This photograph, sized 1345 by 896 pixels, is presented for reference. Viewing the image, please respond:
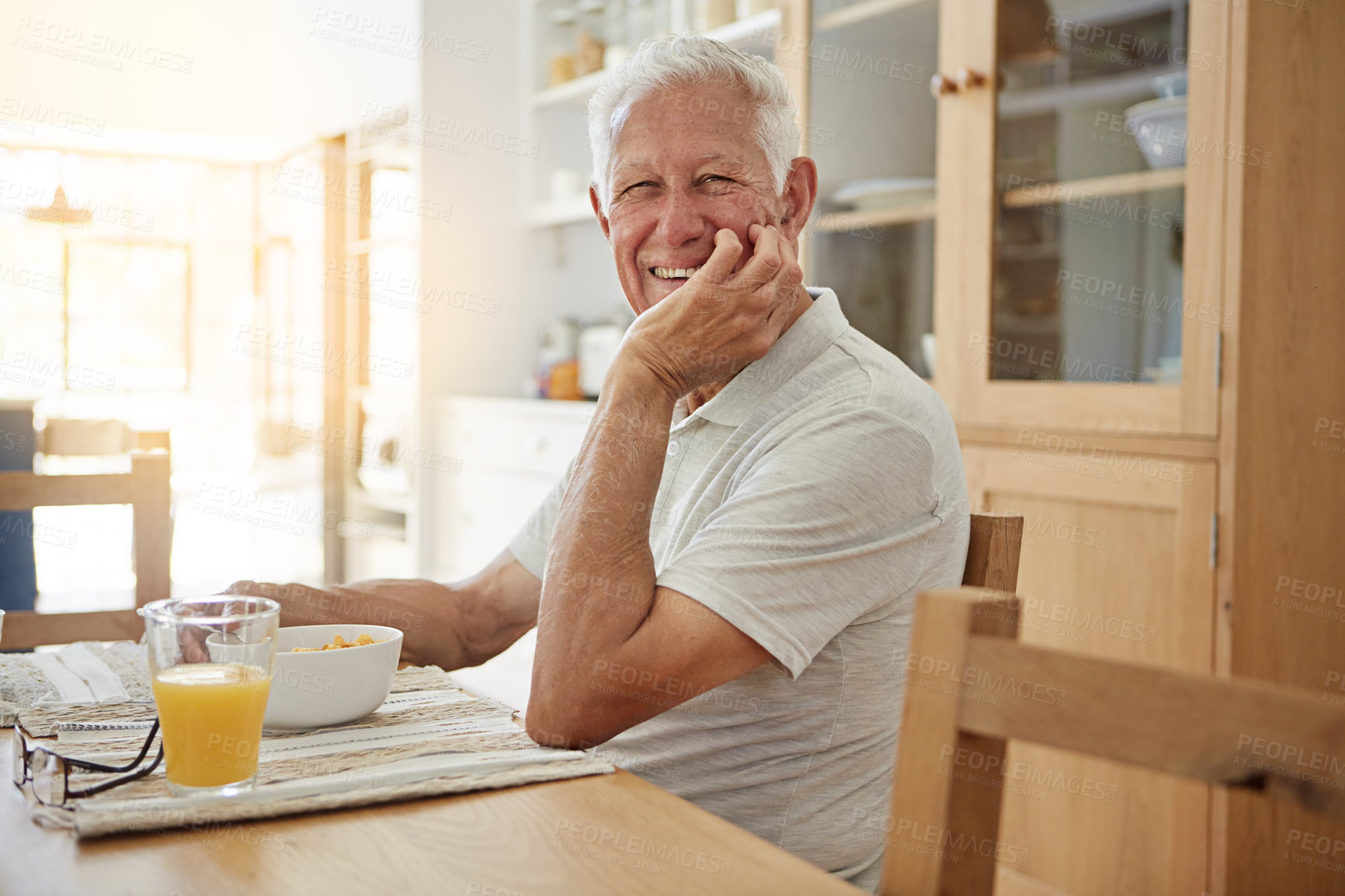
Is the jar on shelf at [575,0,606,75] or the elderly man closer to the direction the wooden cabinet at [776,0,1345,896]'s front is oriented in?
the elderly man

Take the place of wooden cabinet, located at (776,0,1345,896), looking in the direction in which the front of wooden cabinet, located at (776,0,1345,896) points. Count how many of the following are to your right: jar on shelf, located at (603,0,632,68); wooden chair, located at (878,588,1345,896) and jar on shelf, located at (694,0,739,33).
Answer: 2

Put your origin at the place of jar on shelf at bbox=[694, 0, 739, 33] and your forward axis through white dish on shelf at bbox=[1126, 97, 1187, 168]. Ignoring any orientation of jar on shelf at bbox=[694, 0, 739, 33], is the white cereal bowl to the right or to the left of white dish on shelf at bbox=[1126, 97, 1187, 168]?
right

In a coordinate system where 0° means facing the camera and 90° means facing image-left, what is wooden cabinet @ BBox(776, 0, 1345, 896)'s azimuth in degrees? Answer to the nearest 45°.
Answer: approximately 45°

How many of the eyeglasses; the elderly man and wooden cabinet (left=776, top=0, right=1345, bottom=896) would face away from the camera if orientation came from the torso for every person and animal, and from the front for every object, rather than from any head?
0
